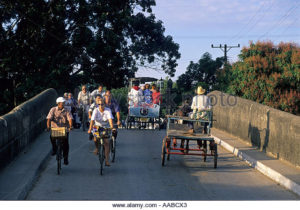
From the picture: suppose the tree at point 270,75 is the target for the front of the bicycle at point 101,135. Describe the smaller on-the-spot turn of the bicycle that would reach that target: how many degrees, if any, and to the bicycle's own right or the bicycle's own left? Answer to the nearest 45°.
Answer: approximately 135° to the bicycle's own left

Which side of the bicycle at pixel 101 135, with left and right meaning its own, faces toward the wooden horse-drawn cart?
left

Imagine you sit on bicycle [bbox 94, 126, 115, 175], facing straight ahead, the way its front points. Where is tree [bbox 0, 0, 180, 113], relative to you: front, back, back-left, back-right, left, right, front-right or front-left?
back

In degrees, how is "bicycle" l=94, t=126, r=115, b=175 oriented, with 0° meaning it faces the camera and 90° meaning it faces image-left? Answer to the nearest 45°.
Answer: approximately 0°

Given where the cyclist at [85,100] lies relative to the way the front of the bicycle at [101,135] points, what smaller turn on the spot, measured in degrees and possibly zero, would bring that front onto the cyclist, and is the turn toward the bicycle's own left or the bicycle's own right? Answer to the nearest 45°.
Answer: approximately 180°

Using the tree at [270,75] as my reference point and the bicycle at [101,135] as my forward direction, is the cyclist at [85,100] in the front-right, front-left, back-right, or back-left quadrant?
front-right

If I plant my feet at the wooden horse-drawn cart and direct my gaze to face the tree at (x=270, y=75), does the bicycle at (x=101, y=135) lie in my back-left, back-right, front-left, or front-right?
back-left

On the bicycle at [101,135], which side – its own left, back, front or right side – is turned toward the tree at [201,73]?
back
